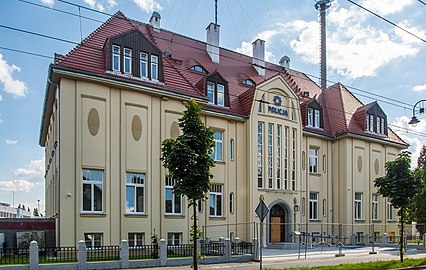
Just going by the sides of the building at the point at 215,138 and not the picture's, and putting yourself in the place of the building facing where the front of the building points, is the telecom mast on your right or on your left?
on your left

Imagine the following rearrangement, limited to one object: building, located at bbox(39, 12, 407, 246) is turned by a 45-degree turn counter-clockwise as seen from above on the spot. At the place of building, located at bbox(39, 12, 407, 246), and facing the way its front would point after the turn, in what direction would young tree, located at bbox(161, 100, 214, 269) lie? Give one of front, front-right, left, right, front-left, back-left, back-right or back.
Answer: right

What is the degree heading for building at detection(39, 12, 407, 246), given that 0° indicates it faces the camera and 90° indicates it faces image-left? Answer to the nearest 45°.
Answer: approximately 315°
